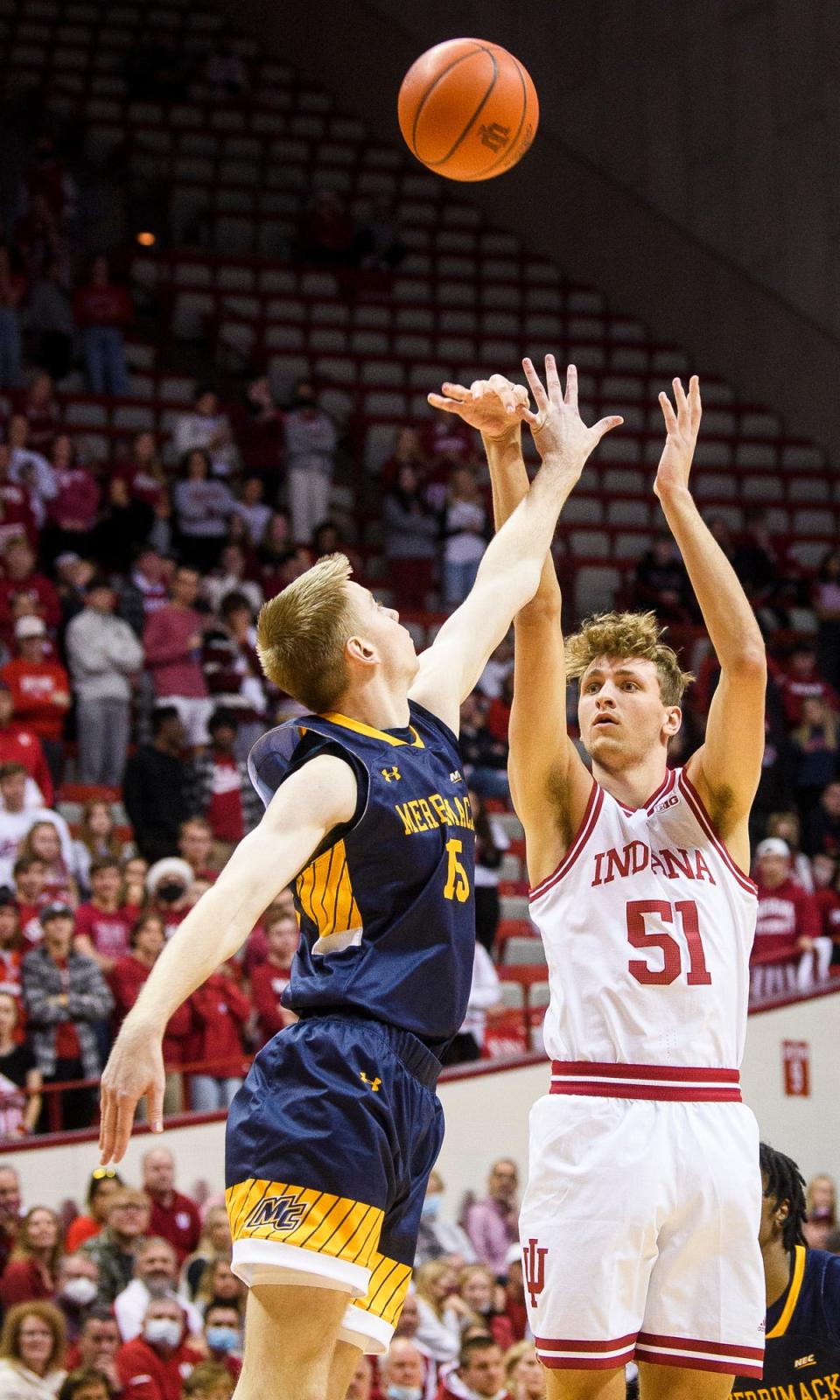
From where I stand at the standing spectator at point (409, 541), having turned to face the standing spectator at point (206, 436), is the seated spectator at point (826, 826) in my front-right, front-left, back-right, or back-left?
back-left

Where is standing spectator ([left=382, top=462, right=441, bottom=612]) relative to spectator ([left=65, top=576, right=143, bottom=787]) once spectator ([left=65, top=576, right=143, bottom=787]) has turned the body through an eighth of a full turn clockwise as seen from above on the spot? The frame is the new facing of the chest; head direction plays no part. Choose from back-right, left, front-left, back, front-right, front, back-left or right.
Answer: back

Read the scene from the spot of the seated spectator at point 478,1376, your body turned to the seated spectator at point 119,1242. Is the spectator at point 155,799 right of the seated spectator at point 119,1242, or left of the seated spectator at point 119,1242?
right

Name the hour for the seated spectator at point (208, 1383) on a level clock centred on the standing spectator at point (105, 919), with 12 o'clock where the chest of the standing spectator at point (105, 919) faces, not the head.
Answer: the seated spectator at point (208, 1383) is roughly at 1 o'clock from the standing spectator at point (105, 919).

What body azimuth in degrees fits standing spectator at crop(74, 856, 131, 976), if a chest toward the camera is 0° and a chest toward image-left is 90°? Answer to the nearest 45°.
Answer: approximately 315°

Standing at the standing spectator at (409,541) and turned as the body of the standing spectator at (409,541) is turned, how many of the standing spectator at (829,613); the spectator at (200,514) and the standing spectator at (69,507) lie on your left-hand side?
1

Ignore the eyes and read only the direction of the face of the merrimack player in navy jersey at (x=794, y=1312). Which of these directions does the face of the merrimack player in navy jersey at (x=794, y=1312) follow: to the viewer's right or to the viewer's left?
to the viewer's left

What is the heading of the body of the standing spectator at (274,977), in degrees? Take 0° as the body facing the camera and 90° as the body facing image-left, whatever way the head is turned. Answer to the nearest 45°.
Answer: approximately 315°

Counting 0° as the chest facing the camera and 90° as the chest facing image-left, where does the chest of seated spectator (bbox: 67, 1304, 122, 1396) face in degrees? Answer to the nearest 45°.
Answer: approximately 315°
